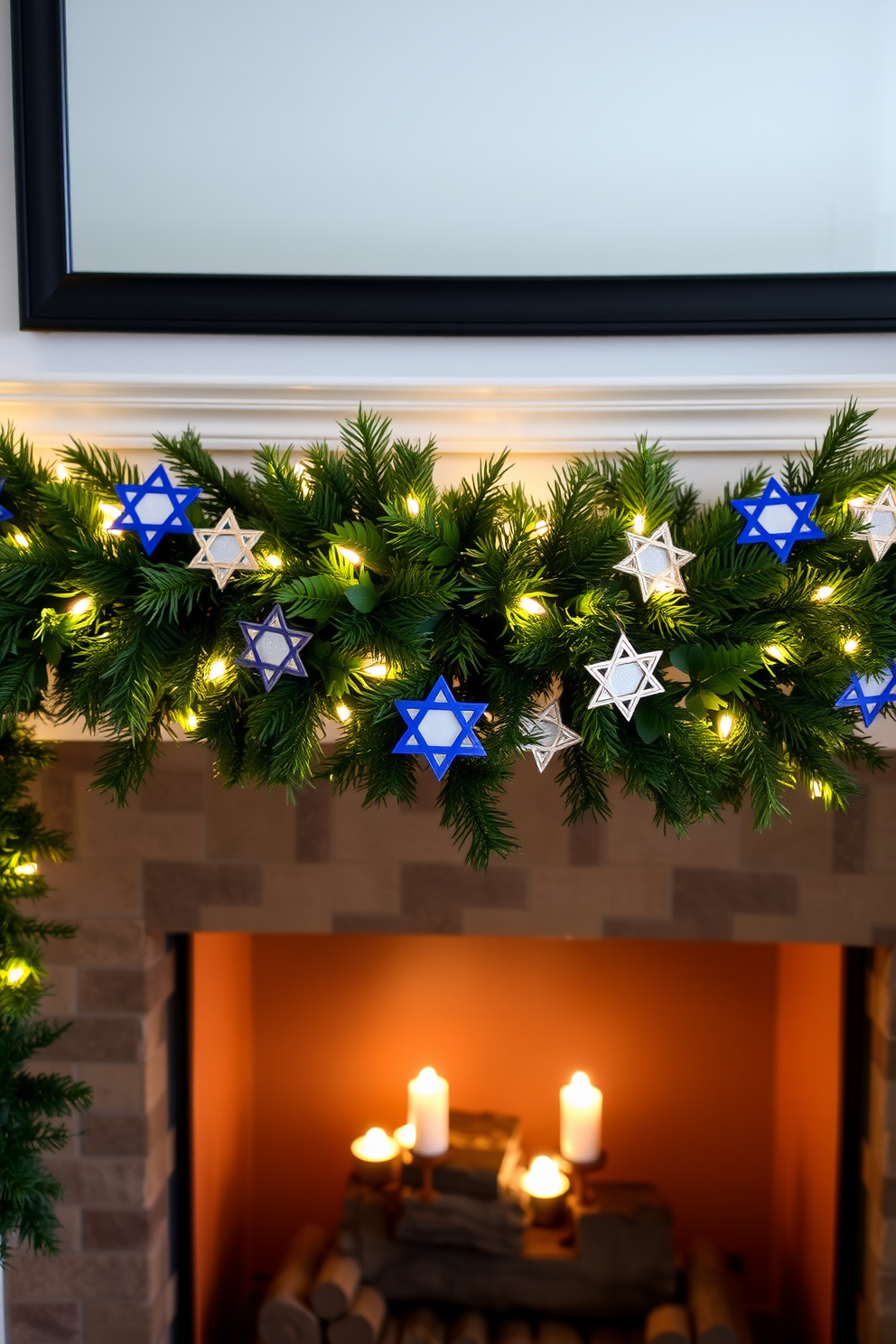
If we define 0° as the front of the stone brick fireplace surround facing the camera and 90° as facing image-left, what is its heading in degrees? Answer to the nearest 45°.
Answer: approximately 0°

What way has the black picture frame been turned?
toward the camera

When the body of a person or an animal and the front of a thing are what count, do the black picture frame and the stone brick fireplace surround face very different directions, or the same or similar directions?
same or similar directions

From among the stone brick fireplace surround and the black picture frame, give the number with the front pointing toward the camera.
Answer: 2
